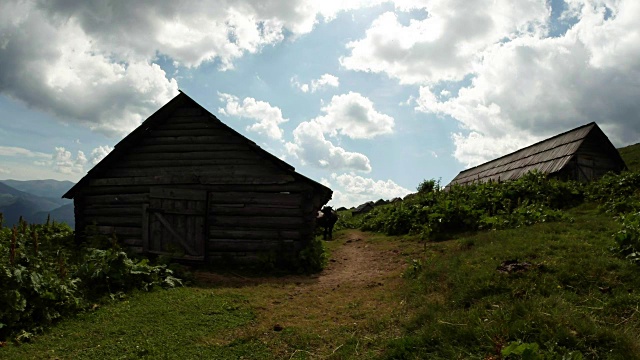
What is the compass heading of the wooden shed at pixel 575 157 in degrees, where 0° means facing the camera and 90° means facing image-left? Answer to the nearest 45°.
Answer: approximately 315°

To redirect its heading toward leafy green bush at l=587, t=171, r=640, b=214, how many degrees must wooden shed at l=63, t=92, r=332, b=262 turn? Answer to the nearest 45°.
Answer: approximately 90° to its left

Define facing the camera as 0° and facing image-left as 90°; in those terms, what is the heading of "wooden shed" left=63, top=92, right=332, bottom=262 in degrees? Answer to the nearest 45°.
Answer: approximately 0°

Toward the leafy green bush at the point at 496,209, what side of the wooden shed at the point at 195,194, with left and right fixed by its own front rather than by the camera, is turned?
left

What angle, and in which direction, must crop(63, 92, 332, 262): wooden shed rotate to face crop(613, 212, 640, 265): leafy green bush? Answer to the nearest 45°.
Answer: approximately 45° to its left

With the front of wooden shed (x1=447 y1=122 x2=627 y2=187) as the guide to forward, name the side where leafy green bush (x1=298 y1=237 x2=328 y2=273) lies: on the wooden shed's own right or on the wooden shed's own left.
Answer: on the wooden shed's own right
